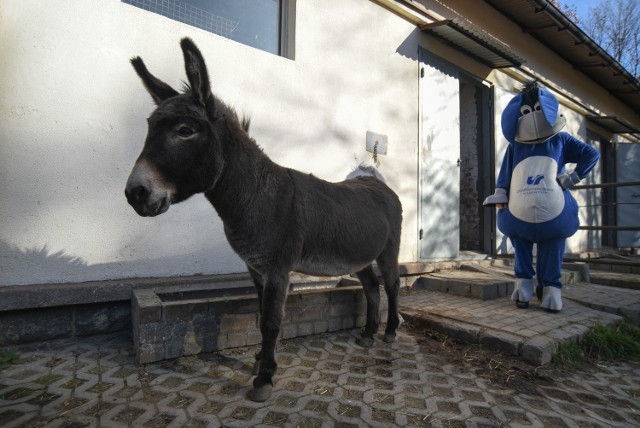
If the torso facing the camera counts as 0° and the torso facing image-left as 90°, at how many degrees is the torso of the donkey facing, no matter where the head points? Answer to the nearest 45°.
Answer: approximately 45°

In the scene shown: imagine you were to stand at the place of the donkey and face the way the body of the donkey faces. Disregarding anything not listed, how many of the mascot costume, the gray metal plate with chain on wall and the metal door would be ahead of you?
0

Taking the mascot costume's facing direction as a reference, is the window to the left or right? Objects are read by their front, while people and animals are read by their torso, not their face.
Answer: on its right

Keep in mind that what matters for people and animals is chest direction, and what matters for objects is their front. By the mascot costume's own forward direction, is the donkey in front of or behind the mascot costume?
in front

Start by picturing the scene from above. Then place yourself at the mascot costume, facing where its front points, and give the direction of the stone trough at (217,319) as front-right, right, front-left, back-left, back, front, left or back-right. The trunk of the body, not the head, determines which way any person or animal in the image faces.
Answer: front-right

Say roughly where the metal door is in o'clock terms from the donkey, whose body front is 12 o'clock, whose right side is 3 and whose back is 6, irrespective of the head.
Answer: The metal door is roughly at 6 o'clock from the donkey.

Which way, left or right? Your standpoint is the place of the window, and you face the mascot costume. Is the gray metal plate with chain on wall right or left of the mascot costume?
left

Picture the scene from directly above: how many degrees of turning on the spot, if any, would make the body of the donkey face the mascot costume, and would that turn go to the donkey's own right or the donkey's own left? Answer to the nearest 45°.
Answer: approximately 135° to the donkey's own left

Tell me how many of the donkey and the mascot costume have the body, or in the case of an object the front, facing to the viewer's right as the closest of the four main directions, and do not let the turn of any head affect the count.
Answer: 0

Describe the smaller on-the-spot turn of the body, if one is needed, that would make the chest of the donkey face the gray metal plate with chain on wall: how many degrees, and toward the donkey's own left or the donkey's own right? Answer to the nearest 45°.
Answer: approximately 180°

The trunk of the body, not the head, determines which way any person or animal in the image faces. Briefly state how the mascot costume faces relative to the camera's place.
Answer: facing the viewer
